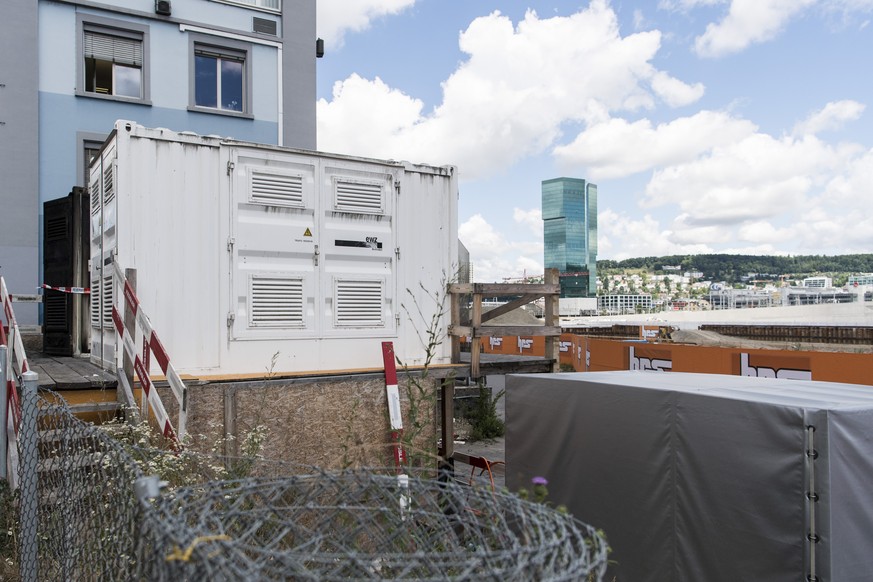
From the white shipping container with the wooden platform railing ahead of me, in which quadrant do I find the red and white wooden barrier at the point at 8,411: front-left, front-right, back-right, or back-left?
back-right

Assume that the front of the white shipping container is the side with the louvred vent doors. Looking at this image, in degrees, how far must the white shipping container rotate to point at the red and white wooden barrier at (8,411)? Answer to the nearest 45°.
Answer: approximately 45° to its right

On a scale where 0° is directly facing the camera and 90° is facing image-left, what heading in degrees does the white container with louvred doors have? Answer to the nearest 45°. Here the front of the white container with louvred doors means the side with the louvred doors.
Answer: approximately 0°

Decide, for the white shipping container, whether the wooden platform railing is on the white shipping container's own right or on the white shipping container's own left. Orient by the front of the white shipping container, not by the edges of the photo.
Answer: on the white shipping container's own left

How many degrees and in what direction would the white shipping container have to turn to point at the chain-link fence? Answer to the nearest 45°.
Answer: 0° — it already faces it

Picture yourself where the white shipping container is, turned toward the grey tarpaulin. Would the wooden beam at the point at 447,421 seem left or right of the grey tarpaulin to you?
left

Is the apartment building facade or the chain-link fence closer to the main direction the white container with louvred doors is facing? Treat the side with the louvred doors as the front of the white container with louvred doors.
the chain-link fence

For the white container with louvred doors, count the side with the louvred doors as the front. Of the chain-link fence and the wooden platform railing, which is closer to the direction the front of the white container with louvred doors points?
the chain-link fence
